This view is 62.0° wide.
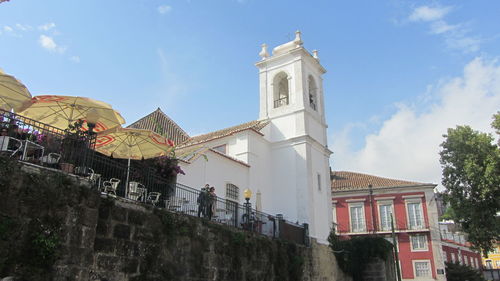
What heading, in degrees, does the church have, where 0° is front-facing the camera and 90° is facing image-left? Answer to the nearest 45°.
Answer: approximately 315°

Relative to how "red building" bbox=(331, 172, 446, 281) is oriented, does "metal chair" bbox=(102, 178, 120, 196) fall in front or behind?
in front

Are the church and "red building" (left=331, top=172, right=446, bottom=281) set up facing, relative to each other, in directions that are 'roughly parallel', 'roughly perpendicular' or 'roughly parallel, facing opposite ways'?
roughly perpendicular

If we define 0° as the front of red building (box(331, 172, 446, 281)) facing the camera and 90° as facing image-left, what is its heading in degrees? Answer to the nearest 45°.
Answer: approximately 0°

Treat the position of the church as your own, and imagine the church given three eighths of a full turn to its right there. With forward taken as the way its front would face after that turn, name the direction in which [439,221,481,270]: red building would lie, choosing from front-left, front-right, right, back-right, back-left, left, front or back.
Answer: back-right
